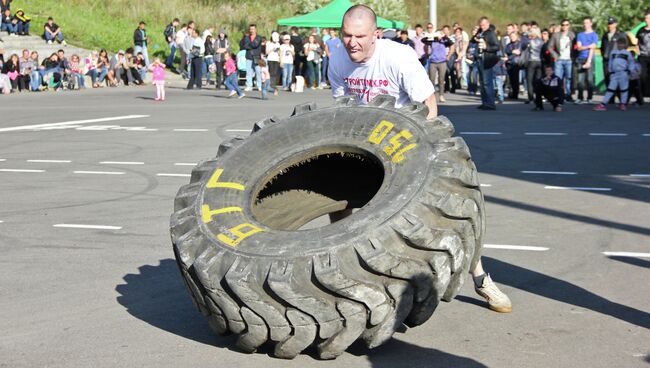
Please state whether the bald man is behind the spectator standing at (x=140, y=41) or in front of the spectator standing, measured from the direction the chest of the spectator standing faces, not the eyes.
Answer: in front

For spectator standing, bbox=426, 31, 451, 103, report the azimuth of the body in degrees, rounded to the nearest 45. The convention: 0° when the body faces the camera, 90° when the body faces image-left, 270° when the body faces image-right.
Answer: approximately 0°

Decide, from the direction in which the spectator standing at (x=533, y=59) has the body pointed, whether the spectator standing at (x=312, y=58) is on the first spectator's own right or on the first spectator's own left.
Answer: on the first spectator's own right

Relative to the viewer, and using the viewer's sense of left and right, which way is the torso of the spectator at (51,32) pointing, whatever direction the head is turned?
facing the viewer and to the right of the viewer

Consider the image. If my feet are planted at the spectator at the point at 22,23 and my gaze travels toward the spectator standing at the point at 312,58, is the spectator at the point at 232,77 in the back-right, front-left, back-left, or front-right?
front-right

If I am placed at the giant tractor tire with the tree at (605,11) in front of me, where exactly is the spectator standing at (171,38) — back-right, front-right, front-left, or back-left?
front-left

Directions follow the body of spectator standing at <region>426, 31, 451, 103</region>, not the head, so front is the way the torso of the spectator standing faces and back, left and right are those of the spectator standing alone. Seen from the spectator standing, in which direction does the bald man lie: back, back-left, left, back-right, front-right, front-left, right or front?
front

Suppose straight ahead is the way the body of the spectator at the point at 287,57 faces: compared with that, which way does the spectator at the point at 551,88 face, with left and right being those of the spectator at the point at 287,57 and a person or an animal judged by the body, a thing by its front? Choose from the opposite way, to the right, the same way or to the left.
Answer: the same way

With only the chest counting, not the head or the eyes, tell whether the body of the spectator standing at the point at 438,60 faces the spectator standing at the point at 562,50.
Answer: no

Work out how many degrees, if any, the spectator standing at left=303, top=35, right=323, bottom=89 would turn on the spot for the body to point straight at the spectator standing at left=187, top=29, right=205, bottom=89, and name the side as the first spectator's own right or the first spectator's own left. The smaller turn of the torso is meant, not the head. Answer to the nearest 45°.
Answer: approximately 90° to the first spectator's own right

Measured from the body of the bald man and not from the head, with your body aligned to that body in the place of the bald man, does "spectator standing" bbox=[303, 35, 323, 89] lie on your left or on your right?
on your right

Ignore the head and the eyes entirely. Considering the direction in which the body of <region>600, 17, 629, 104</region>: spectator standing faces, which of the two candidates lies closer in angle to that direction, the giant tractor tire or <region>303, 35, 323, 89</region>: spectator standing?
the giant tractor tire

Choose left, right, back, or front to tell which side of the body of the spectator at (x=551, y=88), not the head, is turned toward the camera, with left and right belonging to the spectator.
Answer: front

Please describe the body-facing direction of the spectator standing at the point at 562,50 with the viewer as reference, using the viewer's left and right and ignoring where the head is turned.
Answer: facing the viewer

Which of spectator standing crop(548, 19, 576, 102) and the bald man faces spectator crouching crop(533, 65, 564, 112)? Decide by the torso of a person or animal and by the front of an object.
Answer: spectator standing crop(548, 19, 576, 102)

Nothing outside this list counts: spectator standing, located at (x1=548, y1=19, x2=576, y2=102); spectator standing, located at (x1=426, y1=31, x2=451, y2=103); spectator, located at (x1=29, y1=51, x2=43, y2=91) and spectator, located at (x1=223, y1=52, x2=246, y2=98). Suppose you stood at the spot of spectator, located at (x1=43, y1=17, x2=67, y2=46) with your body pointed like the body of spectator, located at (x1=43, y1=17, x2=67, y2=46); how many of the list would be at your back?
0
